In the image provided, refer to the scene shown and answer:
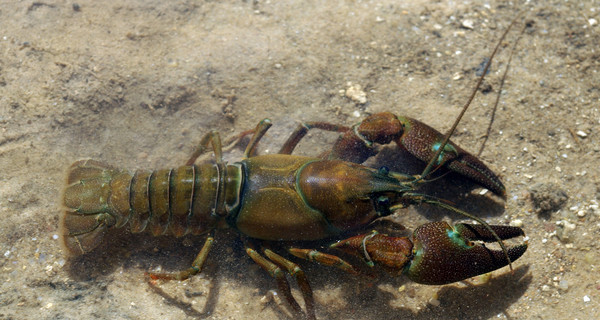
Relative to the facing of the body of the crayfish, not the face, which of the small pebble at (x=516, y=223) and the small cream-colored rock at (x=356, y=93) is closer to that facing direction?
the small pebble

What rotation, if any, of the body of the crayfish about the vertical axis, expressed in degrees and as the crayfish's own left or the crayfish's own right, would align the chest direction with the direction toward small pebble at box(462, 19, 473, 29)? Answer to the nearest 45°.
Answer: approximately 45° to the crayfish's own left

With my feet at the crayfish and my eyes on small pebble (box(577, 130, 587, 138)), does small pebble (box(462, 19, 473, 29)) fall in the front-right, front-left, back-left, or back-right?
front-left

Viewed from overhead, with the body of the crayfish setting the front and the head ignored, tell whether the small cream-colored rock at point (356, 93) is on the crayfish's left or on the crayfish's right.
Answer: on the crayfish's left

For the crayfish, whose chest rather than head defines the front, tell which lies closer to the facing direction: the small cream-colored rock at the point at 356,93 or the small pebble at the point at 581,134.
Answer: the small pebble

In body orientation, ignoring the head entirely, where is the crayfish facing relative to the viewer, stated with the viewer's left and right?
facing to the right of the viewer

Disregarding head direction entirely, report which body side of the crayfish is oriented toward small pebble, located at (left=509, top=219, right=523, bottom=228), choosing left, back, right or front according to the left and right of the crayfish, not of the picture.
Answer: front

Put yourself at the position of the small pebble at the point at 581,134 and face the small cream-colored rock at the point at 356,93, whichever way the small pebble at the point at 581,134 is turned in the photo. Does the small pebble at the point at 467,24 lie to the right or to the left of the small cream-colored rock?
right
